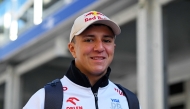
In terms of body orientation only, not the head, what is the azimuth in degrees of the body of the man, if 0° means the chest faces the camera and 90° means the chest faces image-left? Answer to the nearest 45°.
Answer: approximately 315°
